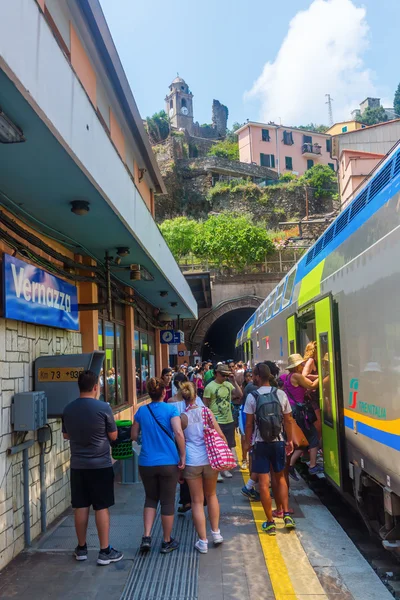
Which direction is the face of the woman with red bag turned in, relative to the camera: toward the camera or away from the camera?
away from the camera

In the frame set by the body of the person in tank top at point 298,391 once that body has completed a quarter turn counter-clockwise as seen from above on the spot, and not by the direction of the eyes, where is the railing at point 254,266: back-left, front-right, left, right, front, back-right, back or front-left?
front

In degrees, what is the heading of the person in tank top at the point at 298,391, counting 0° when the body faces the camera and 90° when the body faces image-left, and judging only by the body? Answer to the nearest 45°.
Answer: approximately 270°

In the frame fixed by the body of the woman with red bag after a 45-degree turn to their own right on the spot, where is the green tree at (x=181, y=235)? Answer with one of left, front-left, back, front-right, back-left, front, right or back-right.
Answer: front-left

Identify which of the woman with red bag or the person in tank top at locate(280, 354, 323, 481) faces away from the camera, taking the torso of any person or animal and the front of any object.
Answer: the woman with red bag

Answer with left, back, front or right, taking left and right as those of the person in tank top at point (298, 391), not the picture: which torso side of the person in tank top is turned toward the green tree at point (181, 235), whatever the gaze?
left

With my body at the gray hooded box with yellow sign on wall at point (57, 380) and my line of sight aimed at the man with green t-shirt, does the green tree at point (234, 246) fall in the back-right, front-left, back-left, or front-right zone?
front-left

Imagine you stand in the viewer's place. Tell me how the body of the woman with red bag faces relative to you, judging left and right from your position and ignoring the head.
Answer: facing away from the viewer

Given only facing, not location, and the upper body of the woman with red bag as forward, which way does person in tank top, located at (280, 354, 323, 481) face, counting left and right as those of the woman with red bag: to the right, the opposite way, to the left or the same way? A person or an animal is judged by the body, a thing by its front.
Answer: to the right

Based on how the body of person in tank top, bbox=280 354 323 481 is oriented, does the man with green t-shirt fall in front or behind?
behind

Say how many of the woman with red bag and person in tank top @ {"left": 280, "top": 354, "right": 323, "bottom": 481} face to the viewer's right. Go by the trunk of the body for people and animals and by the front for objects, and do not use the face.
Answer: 1

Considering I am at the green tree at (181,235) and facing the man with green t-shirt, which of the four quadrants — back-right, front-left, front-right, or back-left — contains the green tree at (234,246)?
front-left

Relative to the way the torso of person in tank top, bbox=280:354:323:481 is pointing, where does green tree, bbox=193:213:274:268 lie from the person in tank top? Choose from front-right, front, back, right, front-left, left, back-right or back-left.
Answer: left

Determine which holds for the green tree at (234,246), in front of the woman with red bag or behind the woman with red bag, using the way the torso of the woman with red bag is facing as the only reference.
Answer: in front
